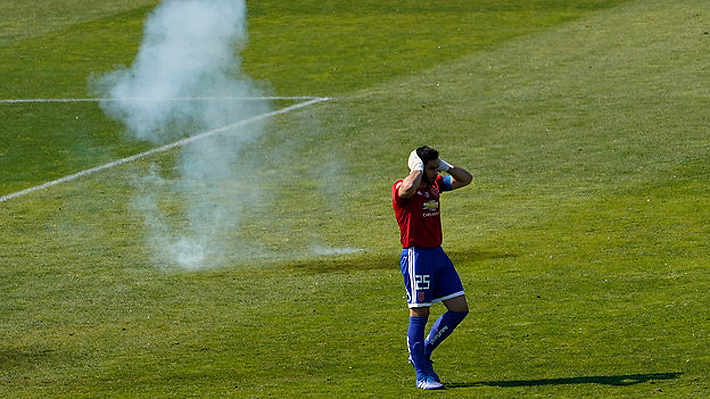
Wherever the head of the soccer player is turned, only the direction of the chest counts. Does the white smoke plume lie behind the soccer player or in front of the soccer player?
behind

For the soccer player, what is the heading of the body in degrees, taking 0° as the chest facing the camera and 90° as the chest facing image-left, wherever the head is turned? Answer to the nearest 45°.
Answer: approximately 315°
